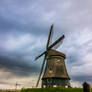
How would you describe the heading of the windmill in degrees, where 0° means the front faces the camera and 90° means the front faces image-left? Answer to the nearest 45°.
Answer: approximately 45°
